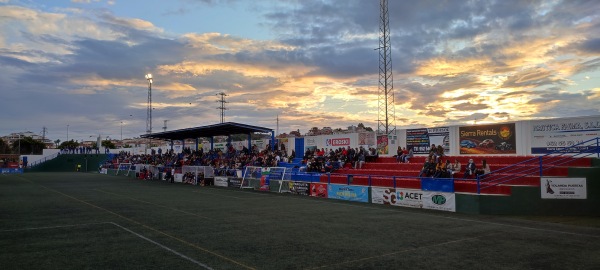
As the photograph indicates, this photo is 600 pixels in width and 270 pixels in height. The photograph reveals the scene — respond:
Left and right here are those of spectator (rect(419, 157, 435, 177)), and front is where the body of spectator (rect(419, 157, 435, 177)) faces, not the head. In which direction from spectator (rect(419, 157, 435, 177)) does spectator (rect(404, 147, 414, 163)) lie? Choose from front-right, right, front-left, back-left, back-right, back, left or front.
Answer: back-right

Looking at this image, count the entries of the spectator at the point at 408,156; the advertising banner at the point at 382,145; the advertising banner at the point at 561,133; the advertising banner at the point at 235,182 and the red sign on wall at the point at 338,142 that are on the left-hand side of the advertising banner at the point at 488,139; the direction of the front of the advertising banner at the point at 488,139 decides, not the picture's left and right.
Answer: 1

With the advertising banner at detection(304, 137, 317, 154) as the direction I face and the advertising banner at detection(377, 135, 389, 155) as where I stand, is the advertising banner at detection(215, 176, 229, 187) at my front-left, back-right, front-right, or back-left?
front-left

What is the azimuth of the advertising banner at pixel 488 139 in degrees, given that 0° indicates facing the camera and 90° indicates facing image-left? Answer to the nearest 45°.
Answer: approximately 45°

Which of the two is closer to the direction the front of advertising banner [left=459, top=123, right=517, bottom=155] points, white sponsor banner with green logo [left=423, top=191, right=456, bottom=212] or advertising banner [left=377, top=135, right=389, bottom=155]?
the white sponsor banner with green logo

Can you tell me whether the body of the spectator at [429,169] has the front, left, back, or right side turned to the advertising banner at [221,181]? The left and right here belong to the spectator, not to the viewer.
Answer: right

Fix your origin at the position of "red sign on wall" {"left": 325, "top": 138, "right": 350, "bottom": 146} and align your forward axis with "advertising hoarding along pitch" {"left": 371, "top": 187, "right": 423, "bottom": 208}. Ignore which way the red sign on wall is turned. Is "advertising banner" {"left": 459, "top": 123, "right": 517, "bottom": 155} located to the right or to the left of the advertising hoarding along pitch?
left

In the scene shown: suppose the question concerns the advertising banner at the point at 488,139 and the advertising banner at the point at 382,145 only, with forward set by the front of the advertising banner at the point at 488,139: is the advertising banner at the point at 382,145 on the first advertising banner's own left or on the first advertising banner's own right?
on the first advertising banner's own right

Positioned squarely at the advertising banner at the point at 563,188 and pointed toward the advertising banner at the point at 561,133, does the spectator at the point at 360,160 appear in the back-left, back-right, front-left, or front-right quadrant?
front-left

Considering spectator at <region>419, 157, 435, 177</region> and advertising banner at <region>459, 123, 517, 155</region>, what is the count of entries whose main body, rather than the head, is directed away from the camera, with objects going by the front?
0

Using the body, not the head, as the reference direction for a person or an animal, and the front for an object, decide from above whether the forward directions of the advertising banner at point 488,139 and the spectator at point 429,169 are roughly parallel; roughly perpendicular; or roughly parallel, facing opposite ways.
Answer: roughly parallel

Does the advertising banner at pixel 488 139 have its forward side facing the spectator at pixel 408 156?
no

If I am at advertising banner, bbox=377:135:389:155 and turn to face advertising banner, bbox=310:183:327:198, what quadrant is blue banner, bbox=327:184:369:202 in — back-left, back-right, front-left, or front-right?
front-left

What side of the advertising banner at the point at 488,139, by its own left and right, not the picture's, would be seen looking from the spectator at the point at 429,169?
front

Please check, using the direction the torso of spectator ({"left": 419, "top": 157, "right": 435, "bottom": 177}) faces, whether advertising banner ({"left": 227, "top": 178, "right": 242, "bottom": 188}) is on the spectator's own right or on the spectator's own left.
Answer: on the spectator's own right

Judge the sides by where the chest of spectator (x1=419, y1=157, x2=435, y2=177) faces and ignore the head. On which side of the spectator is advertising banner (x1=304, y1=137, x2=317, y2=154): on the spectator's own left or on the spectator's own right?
on the spectator's own right

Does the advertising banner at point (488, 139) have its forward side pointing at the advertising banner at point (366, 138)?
no
